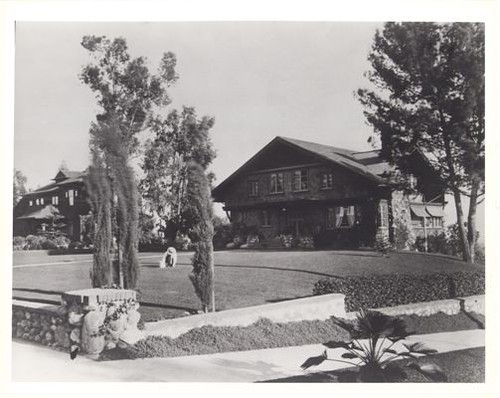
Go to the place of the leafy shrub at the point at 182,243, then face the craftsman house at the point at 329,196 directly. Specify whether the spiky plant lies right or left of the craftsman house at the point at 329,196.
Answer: right

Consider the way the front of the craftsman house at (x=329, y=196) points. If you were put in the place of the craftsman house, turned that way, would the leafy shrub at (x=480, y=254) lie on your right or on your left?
on your left

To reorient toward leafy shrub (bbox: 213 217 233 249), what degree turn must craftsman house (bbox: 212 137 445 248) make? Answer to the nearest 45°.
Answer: approximately 45° to its right

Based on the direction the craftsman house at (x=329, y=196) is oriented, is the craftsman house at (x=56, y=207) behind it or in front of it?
in front

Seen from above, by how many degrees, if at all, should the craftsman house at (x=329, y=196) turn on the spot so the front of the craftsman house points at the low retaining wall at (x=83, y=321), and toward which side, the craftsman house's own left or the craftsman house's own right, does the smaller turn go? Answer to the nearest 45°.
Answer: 0° — it already faces it

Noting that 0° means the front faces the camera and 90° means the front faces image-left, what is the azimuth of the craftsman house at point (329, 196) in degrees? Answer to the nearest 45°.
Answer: approximately 45°
